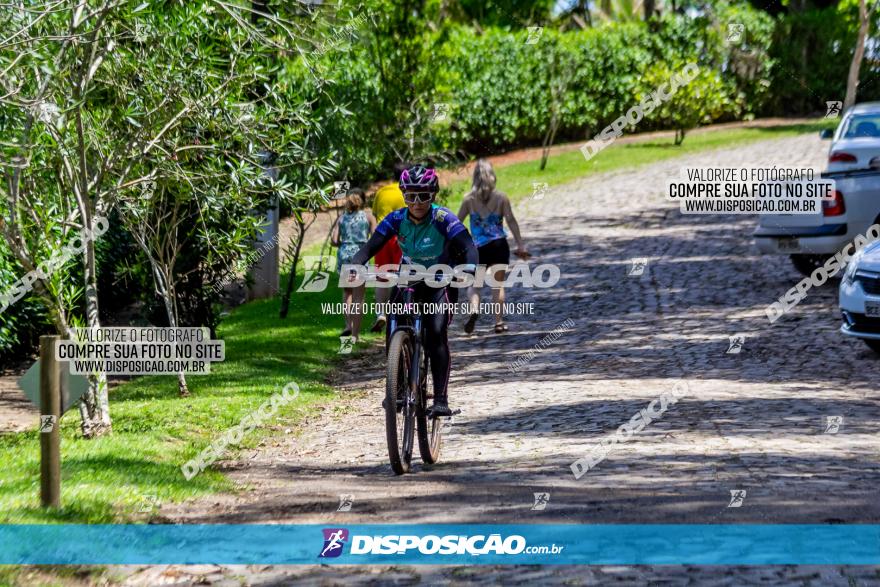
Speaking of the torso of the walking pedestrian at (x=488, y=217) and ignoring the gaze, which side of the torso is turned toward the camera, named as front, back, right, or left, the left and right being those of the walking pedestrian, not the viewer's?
back

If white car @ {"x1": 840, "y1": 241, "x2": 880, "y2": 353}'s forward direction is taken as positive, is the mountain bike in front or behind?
in front

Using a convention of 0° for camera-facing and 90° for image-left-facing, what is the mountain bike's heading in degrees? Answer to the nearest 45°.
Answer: approximately 0°

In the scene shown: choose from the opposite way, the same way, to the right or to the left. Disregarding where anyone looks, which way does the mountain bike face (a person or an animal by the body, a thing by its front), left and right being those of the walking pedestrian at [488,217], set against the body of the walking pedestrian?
the opposite way

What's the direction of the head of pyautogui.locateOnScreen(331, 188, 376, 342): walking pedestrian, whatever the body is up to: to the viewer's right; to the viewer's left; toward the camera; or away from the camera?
away from the camera

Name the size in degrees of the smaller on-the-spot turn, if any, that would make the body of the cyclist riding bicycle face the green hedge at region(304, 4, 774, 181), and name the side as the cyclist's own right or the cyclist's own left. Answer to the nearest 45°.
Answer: approximately 180°
